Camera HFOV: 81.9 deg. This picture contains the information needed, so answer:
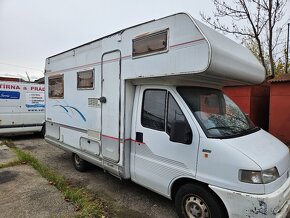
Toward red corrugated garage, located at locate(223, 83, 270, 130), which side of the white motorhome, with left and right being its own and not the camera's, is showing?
left

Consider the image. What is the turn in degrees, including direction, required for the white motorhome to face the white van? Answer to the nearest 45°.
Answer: approximately 180°

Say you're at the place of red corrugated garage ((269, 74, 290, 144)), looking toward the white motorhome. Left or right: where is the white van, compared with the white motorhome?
right

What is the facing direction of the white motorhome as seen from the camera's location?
facing the viewer and to the right of the viewer

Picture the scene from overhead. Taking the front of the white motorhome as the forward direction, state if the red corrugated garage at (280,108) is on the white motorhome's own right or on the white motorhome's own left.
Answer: on the white motorhome's own left

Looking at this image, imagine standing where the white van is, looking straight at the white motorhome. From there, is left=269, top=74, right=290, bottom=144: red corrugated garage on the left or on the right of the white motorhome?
left
